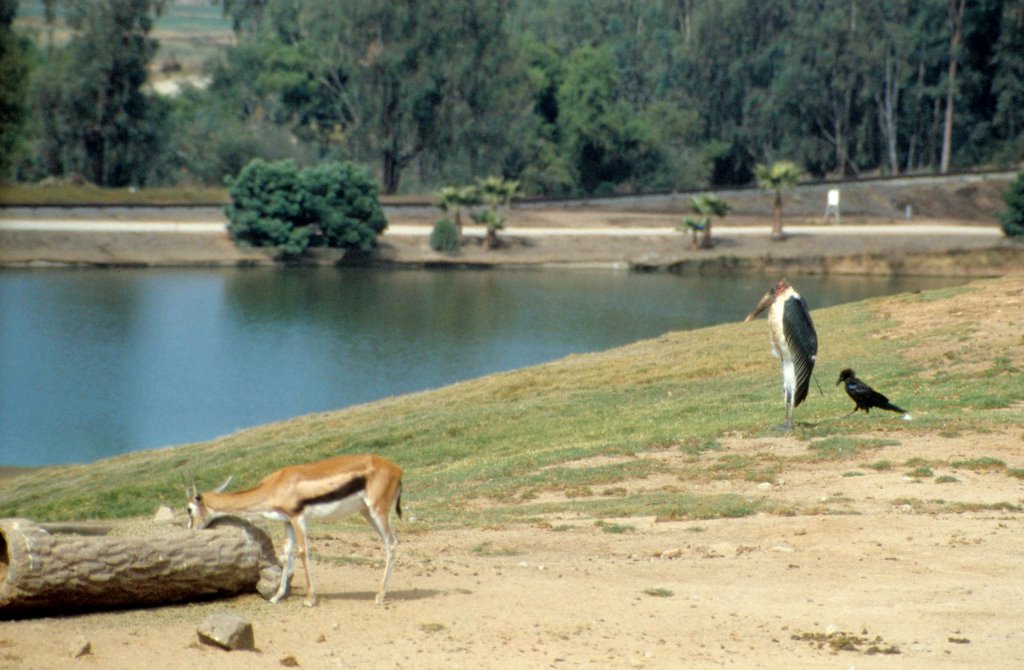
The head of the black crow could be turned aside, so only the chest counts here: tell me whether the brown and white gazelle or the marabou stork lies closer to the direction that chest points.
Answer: the marabou stork

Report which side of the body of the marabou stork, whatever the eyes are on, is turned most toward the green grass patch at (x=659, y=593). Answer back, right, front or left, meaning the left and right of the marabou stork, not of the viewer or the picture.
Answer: left

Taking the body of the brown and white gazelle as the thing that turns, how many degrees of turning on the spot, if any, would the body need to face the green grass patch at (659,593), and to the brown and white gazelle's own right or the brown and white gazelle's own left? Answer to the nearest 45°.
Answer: approximately 180°

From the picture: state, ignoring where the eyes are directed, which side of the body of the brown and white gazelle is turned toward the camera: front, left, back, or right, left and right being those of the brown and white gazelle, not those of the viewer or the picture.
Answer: left

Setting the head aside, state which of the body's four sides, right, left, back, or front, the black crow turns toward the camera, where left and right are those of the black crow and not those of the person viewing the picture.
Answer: left

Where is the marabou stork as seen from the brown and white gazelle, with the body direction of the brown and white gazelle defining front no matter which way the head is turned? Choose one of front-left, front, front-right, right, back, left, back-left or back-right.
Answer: back-right

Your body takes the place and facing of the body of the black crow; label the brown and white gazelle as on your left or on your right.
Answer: on your left

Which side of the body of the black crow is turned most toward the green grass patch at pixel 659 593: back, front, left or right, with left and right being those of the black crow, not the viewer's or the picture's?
left

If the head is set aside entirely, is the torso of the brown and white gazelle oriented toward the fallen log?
yes

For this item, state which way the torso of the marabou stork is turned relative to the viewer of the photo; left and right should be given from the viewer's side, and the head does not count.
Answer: facing to the left of the viewer

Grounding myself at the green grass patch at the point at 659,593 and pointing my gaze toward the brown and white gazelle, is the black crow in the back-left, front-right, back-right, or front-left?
back-right
